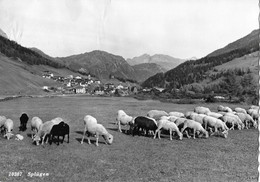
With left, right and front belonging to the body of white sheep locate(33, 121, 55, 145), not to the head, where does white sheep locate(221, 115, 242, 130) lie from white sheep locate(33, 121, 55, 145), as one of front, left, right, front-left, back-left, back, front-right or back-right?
back-left

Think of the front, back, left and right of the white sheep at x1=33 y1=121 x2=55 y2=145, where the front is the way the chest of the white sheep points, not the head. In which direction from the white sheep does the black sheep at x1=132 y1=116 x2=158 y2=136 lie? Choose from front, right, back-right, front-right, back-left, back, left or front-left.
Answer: back-left

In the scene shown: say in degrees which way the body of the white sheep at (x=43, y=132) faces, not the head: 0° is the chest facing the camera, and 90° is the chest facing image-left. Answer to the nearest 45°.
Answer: approximately 45°
